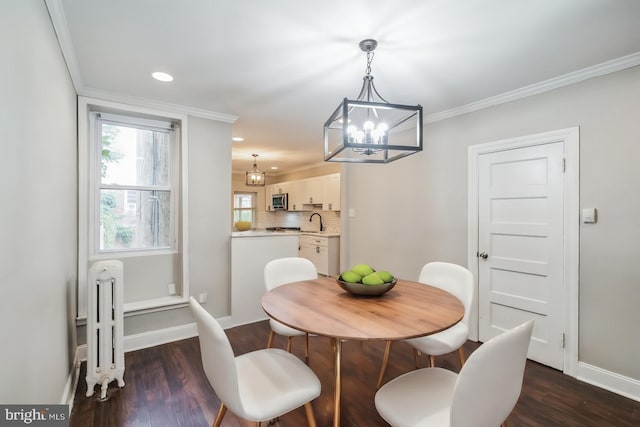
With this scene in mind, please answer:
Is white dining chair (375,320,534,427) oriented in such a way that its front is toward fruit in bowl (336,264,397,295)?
yes

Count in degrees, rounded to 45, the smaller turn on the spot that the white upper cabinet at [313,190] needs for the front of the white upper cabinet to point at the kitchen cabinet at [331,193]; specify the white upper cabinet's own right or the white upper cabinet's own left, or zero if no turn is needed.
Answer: approximately 90° to the white upper cabinet's own left

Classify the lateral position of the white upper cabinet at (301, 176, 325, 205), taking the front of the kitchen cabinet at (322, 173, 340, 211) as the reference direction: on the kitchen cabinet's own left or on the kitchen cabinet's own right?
on the kitchen cabinet's own right

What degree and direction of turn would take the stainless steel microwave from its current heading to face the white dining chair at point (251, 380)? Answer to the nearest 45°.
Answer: approximately 45° to its left

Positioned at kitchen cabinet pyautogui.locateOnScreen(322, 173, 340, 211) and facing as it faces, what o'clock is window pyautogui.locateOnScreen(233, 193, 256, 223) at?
The window is roughly at 3 o'clock from the kitchen cabinet.

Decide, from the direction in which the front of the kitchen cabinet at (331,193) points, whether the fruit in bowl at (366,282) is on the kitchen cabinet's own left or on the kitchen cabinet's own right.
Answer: on the kitchen cabinet's own left

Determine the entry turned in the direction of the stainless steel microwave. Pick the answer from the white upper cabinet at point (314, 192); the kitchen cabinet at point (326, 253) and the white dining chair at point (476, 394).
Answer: the white dining chair
